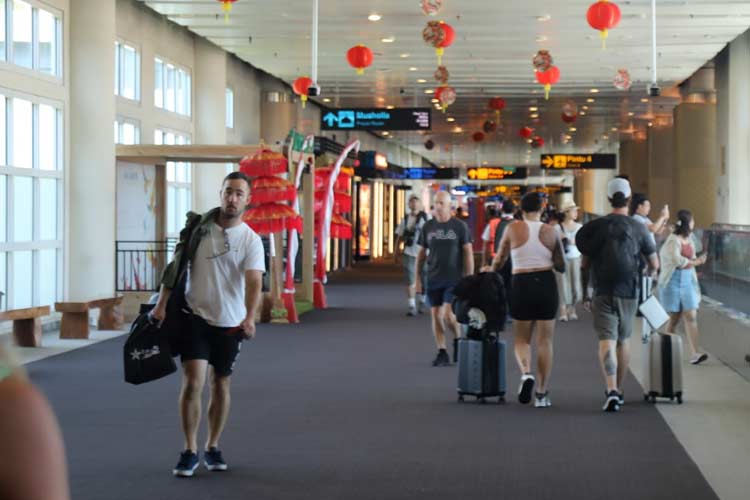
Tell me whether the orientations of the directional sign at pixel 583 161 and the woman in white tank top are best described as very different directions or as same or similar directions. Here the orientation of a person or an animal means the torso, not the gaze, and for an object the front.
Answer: very different directions

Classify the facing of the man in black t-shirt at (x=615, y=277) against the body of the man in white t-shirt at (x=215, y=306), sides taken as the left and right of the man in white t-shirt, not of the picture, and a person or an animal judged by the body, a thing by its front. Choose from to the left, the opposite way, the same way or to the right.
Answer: the opposite way

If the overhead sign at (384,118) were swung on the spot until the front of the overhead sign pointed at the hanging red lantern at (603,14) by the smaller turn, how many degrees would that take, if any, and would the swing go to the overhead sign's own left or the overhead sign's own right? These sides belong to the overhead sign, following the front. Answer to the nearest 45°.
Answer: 0° — it already faces it

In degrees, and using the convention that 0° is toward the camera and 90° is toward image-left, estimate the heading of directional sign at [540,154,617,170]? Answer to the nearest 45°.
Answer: approximately 0°

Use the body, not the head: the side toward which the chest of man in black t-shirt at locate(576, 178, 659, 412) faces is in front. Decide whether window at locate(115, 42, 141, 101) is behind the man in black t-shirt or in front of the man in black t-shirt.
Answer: in front

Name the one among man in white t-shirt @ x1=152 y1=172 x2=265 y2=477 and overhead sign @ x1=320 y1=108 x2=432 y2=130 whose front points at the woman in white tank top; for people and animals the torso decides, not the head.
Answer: the overhead sign

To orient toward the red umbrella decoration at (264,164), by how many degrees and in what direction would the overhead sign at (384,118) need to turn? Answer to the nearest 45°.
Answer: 0° — it already faces it

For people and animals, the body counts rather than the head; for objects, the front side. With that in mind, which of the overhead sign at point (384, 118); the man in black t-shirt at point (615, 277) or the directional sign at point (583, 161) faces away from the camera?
the man in black t-shirt

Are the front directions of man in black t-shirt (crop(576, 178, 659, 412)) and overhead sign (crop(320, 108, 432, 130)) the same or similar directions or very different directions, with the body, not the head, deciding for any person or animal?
very different directions

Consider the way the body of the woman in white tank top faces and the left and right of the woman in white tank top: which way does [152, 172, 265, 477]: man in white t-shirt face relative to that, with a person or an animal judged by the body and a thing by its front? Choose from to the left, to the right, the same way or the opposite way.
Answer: the opposite way

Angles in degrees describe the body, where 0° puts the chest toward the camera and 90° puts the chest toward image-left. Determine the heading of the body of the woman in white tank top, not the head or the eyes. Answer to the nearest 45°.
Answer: approximately 180°

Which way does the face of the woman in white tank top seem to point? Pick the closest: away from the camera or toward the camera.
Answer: away from the camera

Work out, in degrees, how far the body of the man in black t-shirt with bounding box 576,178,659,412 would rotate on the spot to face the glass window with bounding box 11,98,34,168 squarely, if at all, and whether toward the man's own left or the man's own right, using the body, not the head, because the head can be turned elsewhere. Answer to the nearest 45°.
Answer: approximately 45° to the man's own left

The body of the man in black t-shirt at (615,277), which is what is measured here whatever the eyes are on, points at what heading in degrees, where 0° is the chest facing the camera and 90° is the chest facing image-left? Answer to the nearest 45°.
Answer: approximately 180°

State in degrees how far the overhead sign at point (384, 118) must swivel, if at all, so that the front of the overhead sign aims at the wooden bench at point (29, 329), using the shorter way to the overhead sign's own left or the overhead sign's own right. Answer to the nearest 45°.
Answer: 0° — it already faces it

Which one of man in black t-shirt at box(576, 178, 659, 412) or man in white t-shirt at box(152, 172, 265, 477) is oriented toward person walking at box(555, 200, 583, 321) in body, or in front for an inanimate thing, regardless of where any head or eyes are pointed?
the man in black t-shirt

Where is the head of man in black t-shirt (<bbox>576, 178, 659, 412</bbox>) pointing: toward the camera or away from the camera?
away from the camera

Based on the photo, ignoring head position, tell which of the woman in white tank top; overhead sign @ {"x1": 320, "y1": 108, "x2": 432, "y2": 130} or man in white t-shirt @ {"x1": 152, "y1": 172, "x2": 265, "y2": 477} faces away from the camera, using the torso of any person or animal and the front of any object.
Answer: the woman in white tank top

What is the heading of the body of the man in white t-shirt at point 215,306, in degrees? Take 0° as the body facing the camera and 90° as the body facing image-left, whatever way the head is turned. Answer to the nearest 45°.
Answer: approximately 0°
